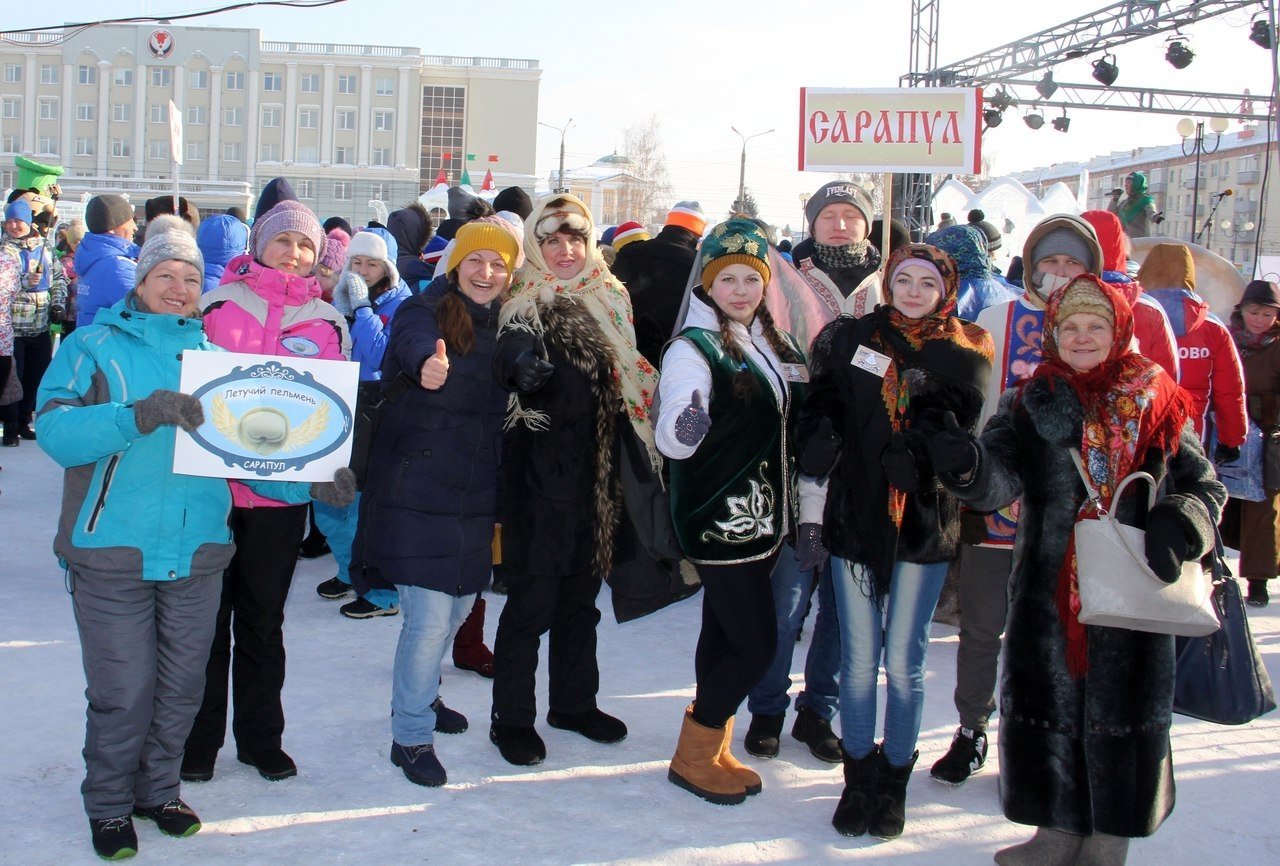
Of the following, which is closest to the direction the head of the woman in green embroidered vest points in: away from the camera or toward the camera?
toward the camera

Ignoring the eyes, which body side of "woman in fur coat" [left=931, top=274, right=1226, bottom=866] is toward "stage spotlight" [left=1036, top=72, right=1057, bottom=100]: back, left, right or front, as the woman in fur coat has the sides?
back

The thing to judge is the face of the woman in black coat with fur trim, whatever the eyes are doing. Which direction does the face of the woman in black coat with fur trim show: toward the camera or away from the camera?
toward the camera

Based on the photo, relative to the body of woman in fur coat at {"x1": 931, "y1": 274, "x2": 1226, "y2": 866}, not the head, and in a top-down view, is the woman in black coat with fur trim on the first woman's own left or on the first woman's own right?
on the first woman's own right

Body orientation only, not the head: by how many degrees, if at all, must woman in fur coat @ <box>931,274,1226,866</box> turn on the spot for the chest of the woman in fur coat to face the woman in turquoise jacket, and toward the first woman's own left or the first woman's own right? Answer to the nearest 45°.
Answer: approximately 90° to the first woman's own right

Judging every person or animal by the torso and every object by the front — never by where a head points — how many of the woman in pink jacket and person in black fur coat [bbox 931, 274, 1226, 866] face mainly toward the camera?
2

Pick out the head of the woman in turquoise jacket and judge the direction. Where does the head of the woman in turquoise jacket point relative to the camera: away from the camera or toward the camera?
toward the camera

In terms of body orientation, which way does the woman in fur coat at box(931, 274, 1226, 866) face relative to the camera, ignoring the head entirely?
toward the camera

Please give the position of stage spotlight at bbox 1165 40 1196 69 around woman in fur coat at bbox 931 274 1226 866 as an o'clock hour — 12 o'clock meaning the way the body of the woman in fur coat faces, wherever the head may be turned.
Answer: The stage spotlight is roughly at 6 o'clock from the woman in fur coat.

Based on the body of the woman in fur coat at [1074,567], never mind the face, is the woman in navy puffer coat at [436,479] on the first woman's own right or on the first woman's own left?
on the first woman's own right

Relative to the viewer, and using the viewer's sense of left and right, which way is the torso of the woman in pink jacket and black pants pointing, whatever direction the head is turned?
facing the viewer
